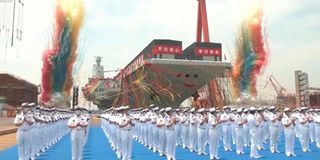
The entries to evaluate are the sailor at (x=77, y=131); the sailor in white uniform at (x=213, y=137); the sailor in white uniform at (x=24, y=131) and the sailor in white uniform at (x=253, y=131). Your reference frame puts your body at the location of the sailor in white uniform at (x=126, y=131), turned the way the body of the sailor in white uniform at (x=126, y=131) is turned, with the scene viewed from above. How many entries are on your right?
2

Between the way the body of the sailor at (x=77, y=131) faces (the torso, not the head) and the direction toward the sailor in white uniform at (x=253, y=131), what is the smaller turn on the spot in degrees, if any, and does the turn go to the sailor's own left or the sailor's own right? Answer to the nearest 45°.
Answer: approximately 90° to the sailor's own left

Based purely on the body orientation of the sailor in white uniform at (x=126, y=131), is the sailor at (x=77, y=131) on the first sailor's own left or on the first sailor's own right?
on the first sailor's own right

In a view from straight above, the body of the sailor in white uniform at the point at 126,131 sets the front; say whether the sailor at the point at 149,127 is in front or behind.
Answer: behind

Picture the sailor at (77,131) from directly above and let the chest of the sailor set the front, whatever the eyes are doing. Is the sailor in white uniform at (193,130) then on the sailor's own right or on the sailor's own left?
on the sailor's own left

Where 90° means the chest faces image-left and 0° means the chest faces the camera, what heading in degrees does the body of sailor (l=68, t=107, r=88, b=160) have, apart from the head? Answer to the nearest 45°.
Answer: approximately 0°

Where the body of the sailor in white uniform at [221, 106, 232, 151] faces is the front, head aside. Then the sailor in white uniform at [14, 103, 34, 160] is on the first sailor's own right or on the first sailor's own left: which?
on the first sailor's own right

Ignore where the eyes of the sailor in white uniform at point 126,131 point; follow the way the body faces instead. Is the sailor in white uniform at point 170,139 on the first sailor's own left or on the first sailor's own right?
on the first sailor's own left

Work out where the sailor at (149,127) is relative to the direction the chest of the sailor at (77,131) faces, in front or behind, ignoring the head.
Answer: behind
